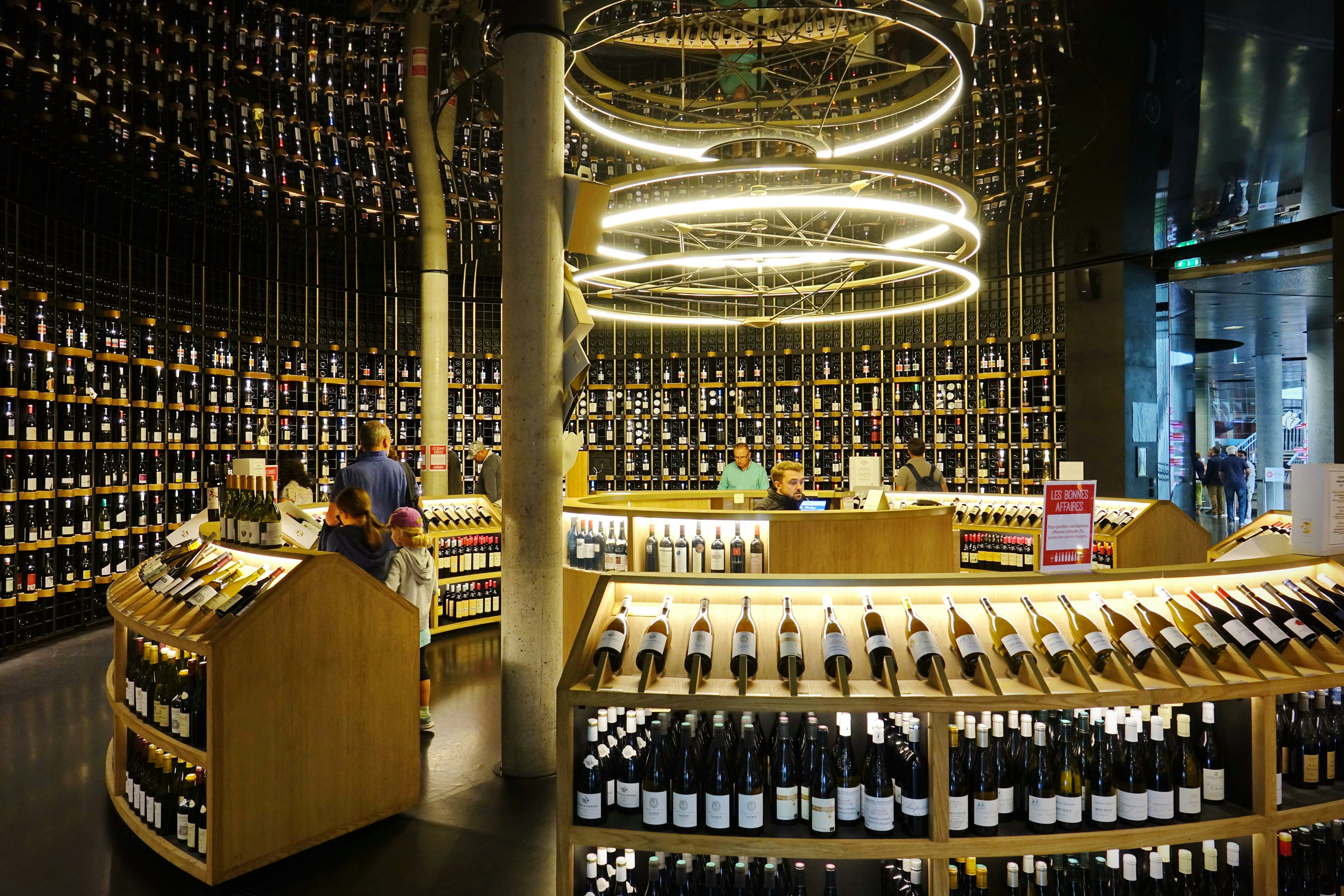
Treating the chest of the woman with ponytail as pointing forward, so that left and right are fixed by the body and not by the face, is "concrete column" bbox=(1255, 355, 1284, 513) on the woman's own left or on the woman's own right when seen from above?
on the woman's own right

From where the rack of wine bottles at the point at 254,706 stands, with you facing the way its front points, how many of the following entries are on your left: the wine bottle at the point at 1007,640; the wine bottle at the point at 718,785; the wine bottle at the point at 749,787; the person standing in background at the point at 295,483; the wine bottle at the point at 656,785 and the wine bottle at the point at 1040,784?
5

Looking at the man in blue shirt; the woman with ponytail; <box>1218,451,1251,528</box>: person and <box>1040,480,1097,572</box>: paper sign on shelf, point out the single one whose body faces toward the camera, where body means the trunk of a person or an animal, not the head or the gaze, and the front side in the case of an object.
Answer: the paper sign on shelf

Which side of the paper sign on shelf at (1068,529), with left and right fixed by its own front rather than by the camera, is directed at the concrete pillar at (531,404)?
right

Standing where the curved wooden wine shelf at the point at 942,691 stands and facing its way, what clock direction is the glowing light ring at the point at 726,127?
The glowing light ring is roughly at 5 o'clock from the curved wooden wine shelf.

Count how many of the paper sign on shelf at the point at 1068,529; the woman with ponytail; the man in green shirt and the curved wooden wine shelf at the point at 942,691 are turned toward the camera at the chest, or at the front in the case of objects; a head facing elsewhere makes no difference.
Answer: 3

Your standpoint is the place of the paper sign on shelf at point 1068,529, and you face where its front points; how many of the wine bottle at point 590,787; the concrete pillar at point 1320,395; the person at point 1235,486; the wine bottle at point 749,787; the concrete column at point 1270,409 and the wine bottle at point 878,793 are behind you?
3

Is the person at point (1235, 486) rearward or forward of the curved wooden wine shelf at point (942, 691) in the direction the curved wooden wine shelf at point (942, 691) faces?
rearward

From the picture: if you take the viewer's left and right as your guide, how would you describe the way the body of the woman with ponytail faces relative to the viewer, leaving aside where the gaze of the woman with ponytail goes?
facing away from the viewer and to the left of the viewer

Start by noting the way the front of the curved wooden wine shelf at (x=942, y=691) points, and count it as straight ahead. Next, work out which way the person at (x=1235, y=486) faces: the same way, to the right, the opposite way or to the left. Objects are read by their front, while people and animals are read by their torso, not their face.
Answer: the opposite way

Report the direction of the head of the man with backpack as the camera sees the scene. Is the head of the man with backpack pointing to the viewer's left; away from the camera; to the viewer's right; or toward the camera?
away from the camera

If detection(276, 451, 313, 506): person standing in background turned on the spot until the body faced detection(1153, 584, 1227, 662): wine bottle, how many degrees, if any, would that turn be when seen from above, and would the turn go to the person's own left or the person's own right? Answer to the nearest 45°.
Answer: approximately 180°

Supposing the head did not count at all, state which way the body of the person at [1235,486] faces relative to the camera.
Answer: away from the camera
